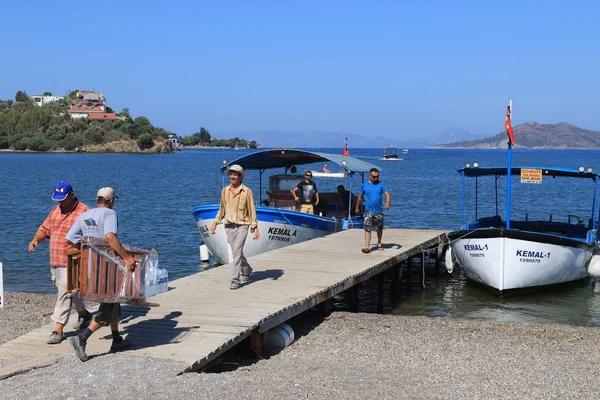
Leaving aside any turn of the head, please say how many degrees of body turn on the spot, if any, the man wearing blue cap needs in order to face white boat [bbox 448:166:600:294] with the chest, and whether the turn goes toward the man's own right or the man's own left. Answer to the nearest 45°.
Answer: approximately 180°

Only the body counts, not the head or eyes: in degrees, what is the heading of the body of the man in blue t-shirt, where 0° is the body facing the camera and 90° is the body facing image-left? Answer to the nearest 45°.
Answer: approximately 0°

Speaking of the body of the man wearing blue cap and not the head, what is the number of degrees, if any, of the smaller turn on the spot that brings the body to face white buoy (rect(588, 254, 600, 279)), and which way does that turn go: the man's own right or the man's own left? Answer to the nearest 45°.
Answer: approximately 180°
